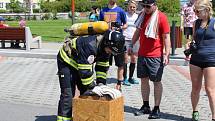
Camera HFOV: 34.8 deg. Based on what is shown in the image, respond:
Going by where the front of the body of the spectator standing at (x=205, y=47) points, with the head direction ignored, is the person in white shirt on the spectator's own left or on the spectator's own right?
on the spectator's own right

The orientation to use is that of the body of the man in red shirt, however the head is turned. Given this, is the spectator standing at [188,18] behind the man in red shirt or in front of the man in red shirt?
behind

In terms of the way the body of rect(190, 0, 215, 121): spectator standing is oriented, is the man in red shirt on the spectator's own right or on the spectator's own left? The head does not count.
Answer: on the spectator's own right

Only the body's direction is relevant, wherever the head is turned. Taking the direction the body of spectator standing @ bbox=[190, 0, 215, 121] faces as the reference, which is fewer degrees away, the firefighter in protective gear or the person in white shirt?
the firefighter in protective gear

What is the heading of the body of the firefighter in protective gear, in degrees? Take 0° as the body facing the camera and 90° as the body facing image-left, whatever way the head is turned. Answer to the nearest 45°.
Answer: approximately 315°

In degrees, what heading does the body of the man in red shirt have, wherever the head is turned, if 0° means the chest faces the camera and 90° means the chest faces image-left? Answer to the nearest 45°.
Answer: approximately 45°

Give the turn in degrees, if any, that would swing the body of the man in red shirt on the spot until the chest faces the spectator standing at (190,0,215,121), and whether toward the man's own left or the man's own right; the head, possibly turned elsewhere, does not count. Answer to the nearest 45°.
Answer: approximately 90° to the man's own left

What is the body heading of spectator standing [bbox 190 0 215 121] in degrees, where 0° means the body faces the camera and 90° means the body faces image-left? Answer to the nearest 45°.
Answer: approximately 45°
